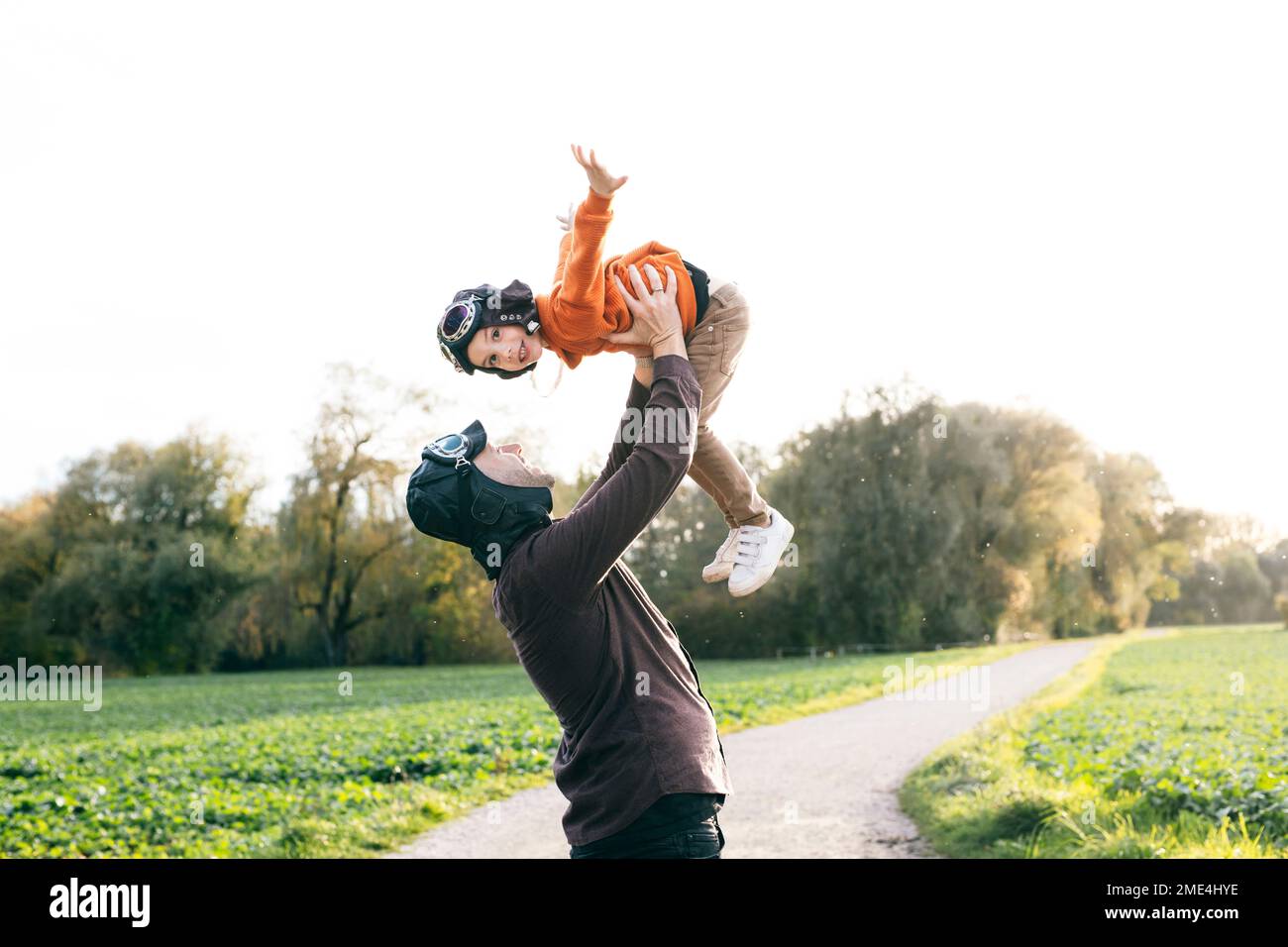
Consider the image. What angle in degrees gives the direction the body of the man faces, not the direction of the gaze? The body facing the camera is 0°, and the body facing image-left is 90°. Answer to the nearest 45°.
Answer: approximately 270°

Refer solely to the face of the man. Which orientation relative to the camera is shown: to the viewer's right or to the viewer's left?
to the viewer's right
